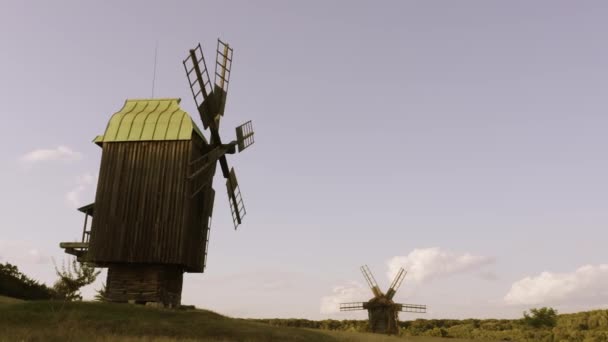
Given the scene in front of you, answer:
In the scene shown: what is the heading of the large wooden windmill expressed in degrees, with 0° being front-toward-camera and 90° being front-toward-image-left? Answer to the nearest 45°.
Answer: approximately 270°

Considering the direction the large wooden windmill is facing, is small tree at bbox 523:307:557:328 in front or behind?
in front
